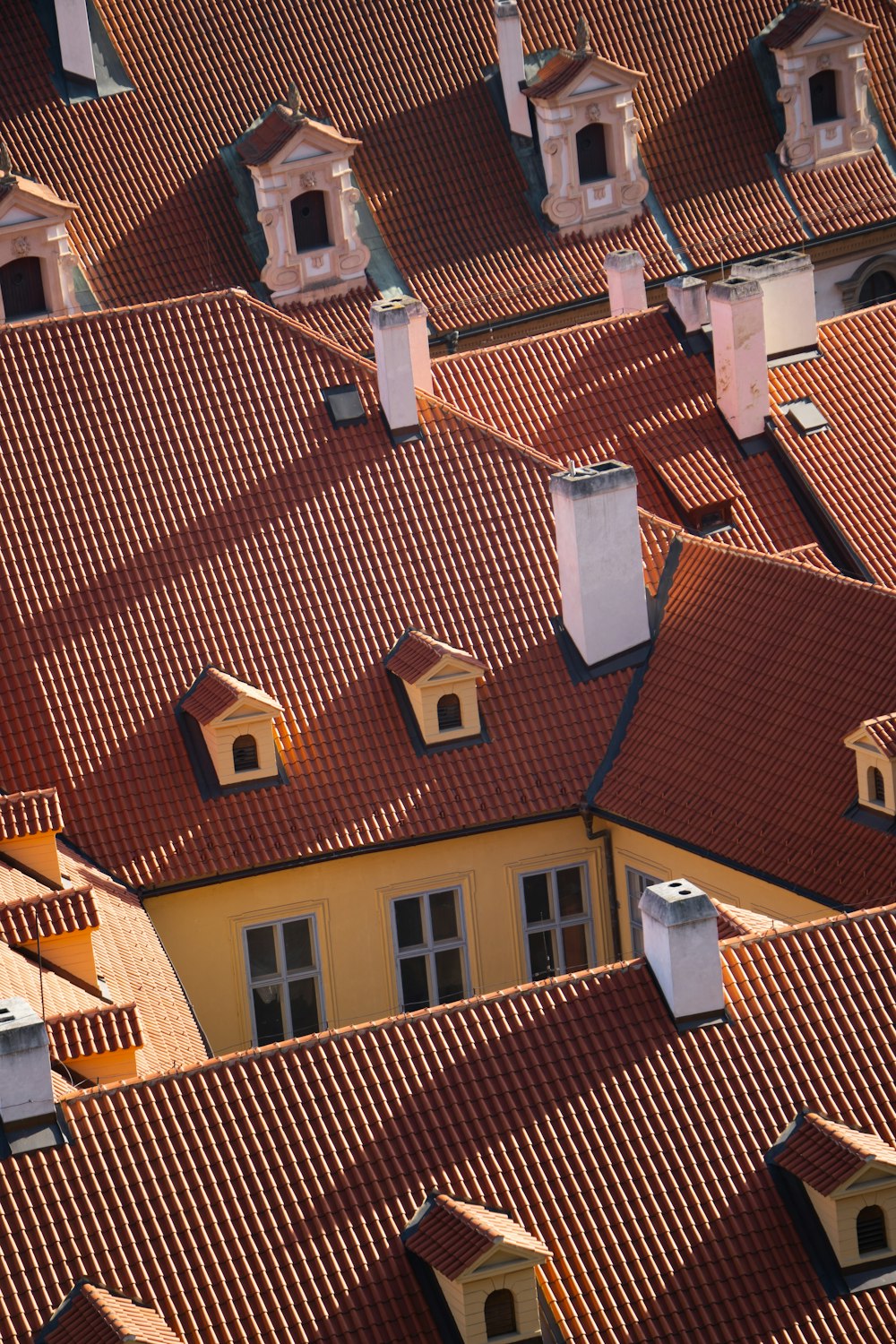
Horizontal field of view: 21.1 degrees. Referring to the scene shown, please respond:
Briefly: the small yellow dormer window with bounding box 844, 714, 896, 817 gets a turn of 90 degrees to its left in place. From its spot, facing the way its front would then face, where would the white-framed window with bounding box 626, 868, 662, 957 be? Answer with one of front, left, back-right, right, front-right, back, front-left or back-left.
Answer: back

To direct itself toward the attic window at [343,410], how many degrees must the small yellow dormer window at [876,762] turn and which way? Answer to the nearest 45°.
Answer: approximately 90° to its right

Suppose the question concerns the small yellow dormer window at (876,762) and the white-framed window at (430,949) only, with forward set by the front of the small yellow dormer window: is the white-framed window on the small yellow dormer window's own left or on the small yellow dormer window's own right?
on the small yellow dormer window's own right

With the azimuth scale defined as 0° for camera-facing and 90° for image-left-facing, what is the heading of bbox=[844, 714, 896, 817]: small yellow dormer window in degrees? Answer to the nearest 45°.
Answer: approximately 45°

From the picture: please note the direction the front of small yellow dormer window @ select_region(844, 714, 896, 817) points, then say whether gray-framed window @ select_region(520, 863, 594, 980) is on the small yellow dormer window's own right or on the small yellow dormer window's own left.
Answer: on the small yellow dormer window's own right

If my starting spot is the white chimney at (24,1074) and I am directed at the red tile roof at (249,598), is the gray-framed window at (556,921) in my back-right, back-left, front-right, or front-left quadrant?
front-right

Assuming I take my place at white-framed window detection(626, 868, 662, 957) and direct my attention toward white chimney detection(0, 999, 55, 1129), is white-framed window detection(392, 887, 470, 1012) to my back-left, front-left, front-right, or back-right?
front-right
